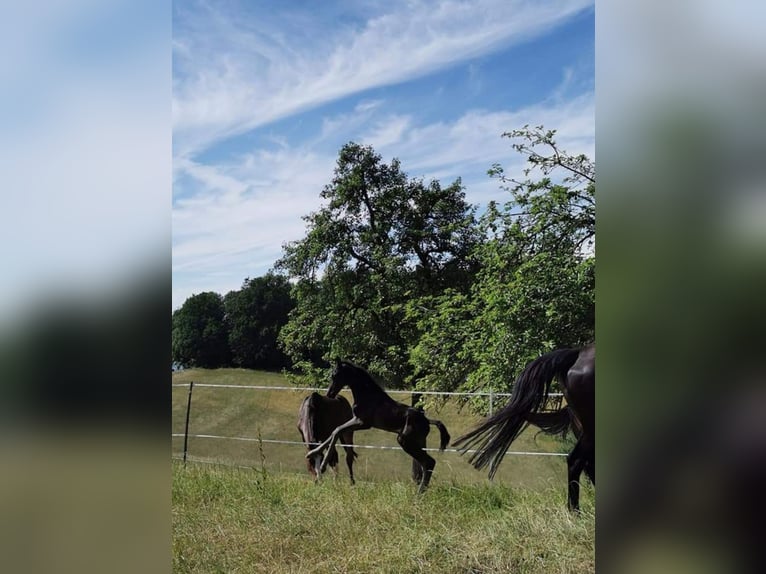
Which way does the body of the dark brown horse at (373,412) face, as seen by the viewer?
to the viewer's left

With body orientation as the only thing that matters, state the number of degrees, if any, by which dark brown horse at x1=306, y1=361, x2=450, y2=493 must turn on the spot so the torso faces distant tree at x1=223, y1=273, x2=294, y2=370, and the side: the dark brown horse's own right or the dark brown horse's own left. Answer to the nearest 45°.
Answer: approximately 90° to the dark brown horse's own right

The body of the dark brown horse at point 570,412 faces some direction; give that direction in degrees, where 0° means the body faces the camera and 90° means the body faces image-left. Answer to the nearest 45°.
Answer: approximately 270°

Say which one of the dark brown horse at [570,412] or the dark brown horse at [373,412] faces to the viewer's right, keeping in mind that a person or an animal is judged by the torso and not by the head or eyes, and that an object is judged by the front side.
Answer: the dark brown horse at [570,412]

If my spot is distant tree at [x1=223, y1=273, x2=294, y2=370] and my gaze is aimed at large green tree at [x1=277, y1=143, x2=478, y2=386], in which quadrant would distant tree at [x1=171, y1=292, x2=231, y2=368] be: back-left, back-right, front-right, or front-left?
back-right

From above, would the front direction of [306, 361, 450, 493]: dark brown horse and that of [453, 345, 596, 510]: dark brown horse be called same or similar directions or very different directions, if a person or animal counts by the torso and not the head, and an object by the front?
very different directions

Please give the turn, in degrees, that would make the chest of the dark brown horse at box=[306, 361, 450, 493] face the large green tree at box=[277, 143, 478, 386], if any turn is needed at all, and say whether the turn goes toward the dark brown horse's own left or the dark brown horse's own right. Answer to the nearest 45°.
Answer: approximately 90° to the dark brown horse's own right
